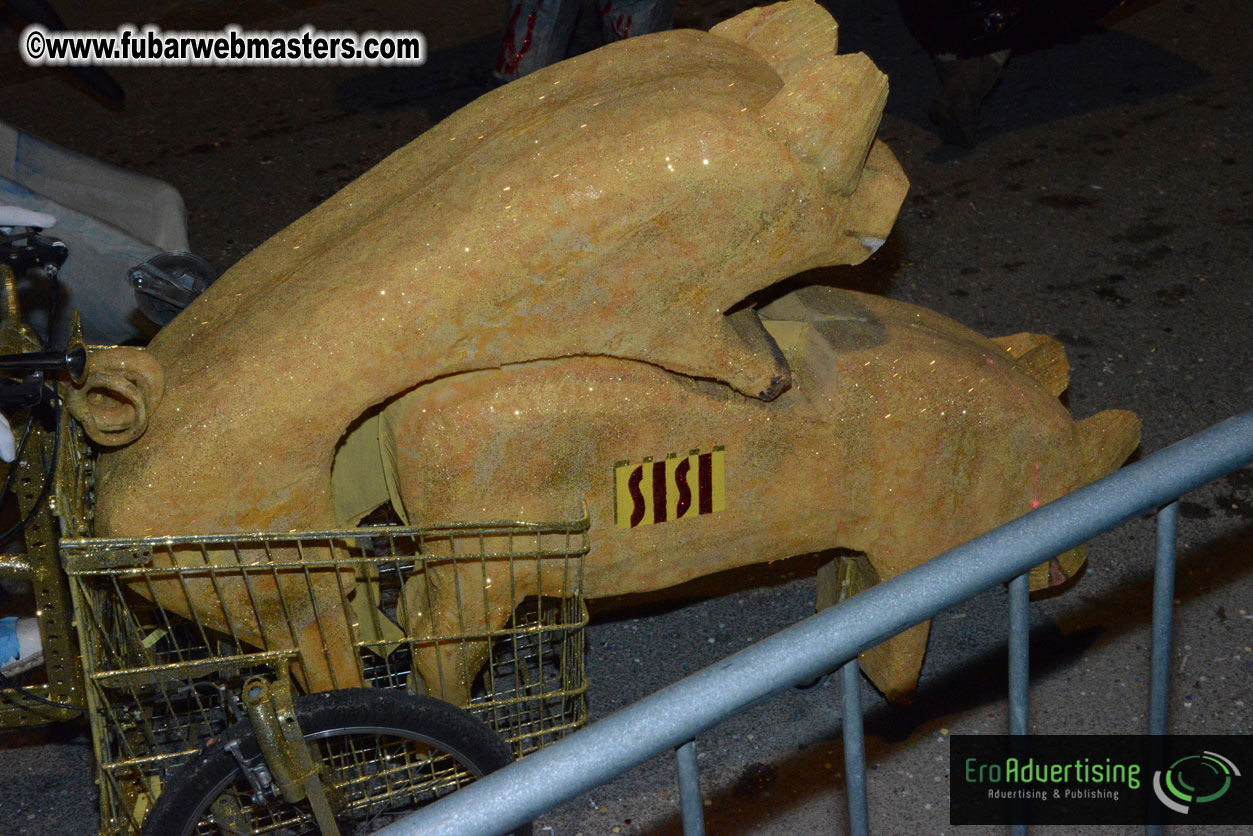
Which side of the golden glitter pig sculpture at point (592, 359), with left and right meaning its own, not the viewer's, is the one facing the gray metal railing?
right

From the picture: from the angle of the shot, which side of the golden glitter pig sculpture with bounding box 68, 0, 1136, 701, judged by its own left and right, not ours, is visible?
right
